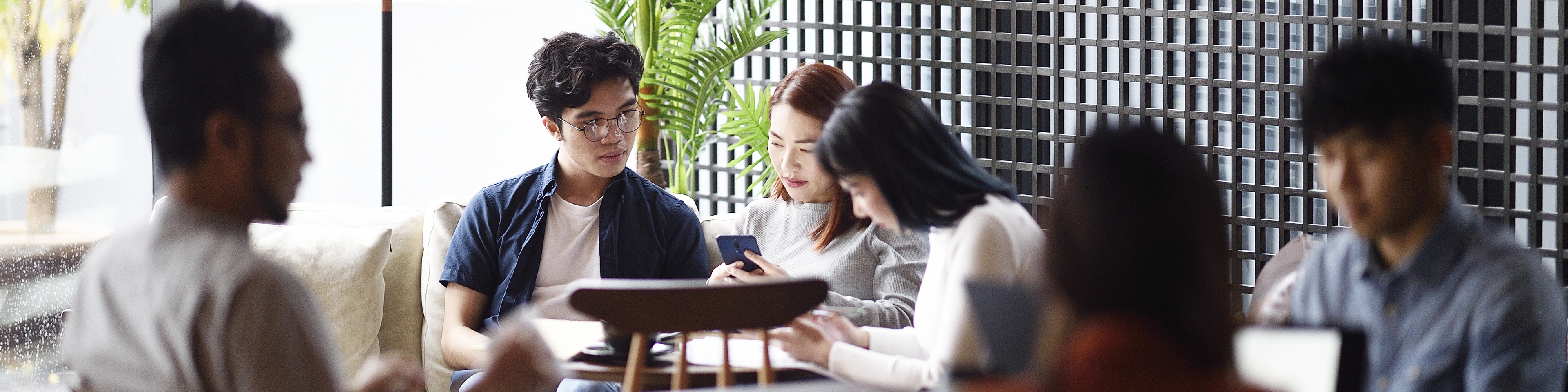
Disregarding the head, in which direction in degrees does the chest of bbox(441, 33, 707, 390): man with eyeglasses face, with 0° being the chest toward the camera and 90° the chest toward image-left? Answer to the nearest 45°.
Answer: approximately 0°

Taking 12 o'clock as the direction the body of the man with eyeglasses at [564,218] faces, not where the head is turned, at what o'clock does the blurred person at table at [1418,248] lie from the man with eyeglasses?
The blurred person at table is roughly at 11 o'clock from the man with eyeglasses.

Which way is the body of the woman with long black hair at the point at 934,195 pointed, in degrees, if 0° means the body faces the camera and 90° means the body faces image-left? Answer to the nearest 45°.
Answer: approximately 90°

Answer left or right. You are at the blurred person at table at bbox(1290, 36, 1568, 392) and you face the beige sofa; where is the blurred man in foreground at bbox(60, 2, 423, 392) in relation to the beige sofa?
left

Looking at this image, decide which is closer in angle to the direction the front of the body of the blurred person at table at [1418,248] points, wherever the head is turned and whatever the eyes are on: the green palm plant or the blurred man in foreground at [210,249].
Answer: the blurred man in foreground

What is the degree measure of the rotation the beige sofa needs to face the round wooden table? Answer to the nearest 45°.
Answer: approximately 45° to its left

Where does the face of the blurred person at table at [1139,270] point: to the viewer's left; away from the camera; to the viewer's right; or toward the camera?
away from the camera

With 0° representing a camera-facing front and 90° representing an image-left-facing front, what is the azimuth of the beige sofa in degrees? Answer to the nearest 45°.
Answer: approximately 0°

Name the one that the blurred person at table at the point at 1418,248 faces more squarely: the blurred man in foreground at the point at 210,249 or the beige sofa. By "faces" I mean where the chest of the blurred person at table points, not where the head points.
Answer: the blurred man in foreground

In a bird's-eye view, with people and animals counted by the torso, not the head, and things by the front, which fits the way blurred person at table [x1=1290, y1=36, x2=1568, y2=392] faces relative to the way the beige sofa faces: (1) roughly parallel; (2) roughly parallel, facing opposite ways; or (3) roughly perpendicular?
roughly perpendicular
